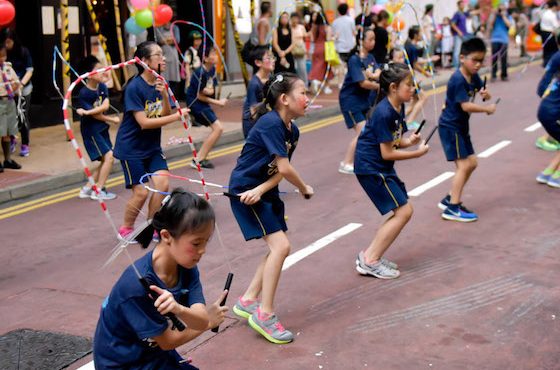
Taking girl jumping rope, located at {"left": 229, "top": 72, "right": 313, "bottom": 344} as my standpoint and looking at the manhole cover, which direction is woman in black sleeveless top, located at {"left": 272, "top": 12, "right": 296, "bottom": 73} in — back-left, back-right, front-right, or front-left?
back-right

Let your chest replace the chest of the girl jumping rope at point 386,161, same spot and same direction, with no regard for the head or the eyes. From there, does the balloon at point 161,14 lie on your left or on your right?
on your left

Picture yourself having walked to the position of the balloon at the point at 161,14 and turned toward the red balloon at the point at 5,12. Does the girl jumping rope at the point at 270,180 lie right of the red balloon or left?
left

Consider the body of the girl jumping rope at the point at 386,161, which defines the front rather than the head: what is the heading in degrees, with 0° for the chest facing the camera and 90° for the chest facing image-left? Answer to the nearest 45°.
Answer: approximately 270°
